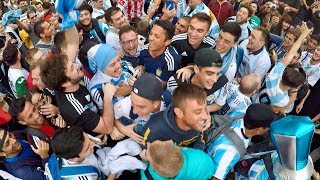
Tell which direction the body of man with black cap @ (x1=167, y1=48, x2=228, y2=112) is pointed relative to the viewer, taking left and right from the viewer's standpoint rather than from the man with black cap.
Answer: facing the viewer and to the right of the viewer

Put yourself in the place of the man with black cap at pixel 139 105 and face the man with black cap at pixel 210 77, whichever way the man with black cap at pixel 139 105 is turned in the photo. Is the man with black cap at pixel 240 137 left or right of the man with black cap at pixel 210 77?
right

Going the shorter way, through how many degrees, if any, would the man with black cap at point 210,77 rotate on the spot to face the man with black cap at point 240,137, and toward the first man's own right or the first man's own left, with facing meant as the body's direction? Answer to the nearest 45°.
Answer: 0° — they already face them

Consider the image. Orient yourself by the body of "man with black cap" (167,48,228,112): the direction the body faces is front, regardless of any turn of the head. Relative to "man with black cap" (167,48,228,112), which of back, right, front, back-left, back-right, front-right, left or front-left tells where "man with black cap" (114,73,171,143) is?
right
